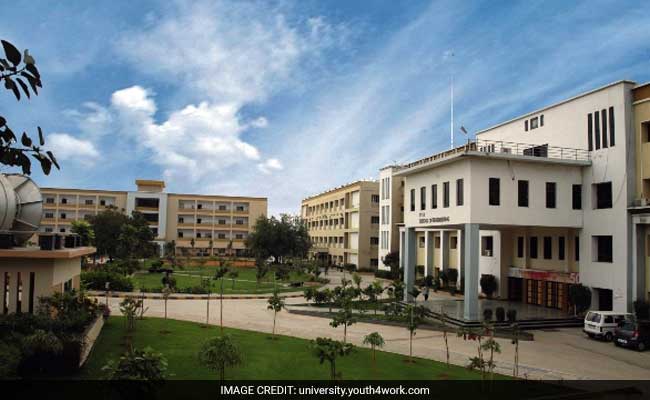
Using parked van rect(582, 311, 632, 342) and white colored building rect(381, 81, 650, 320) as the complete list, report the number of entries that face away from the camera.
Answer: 0

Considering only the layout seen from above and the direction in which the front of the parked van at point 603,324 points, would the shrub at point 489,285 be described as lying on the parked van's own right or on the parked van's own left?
on the parked van's own right

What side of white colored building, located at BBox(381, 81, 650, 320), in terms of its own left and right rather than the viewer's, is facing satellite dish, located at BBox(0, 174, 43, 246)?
front

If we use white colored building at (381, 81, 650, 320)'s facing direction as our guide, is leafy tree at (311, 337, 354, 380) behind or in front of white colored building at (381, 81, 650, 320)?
in front

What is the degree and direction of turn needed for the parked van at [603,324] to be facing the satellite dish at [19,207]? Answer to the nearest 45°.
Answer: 0° — it already faces it

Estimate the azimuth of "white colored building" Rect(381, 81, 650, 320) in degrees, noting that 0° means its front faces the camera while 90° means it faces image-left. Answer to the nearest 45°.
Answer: approximately 45°

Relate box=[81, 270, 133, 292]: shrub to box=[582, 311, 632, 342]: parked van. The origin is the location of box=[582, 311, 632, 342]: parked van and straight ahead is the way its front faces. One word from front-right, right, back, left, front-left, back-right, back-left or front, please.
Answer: front-right

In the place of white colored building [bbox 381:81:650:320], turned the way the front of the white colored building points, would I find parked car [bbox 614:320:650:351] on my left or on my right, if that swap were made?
on my left

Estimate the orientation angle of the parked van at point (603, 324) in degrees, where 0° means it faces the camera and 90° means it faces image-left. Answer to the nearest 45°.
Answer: approximately 45°
